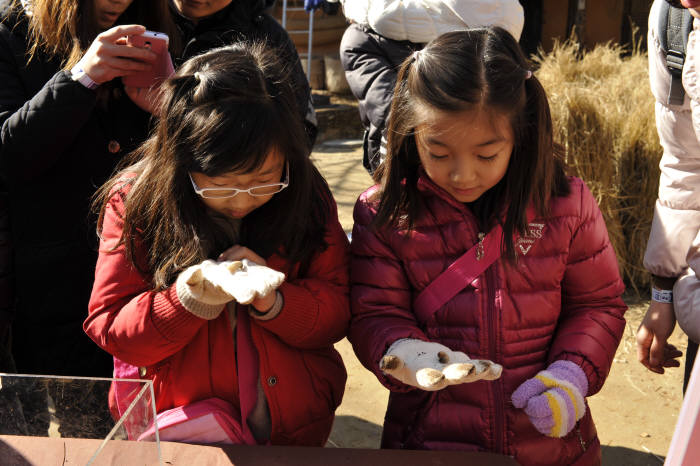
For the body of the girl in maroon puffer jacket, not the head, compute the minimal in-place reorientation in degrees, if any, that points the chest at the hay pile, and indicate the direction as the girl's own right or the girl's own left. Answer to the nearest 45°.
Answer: approximately 180°

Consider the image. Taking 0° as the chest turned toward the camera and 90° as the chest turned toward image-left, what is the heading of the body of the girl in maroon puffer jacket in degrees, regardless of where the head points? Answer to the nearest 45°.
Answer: approximately 0°

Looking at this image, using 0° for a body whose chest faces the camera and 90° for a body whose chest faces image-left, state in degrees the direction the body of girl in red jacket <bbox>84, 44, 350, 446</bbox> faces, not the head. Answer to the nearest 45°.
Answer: approximately 0°

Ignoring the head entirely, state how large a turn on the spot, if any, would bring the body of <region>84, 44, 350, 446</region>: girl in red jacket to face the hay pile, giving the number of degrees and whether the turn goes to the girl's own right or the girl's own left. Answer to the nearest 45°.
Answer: approximately 135° to the girl's own left

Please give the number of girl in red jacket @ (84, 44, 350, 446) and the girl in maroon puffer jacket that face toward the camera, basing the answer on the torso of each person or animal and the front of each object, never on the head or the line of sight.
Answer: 2

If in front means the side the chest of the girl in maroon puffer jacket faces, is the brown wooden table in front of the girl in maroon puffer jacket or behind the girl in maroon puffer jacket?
in front

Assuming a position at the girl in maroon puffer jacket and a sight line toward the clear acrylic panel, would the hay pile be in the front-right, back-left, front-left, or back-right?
back-right

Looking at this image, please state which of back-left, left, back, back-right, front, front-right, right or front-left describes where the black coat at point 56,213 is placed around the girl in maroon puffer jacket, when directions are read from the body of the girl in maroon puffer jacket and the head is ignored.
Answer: right
